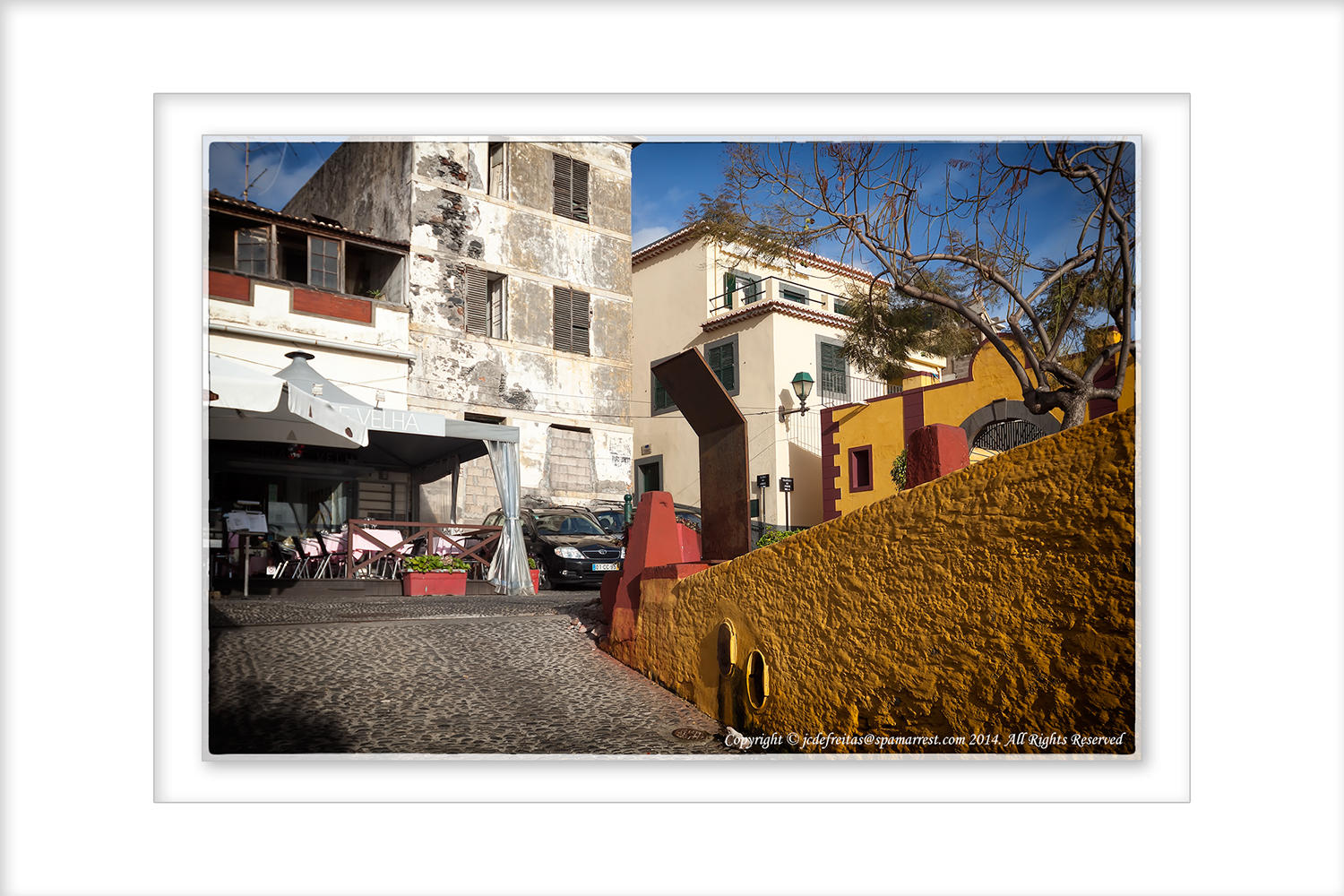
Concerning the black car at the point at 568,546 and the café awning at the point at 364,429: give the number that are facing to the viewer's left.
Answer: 0

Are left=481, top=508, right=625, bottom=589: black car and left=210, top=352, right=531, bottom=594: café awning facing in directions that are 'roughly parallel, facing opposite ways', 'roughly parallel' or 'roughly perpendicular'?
roughly parallel

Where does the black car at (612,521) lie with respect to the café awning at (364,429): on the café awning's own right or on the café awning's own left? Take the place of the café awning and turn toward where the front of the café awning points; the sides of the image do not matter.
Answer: on the café awning's own left

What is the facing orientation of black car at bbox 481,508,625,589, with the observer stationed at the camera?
facing the viewer and to the right of the viewer
